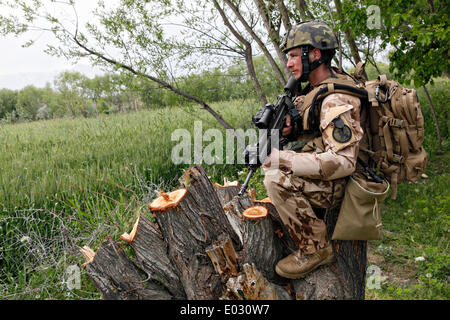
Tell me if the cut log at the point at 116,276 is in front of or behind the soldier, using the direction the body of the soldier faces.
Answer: in front

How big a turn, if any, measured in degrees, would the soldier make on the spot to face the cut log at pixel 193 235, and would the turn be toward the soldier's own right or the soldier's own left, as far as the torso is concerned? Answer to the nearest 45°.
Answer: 0° — they already face it

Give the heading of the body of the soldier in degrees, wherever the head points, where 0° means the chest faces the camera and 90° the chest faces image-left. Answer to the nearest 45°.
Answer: approximately 90°

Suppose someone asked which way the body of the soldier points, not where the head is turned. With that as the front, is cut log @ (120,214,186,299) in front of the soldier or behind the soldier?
in front

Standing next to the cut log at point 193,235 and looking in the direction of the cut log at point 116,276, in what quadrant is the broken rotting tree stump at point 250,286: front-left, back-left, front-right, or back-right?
back-left

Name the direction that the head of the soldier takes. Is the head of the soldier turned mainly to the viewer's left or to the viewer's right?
to the viewer's left
